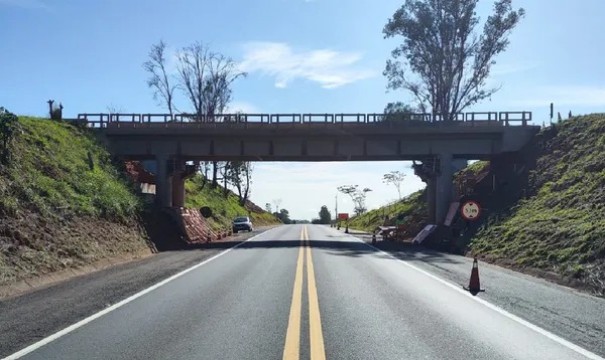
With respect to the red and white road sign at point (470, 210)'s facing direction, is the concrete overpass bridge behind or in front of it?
behind

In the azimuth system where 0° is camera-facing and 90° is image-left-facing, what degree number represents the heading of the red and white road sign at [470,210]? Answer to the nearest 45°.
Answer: approximately 0°
